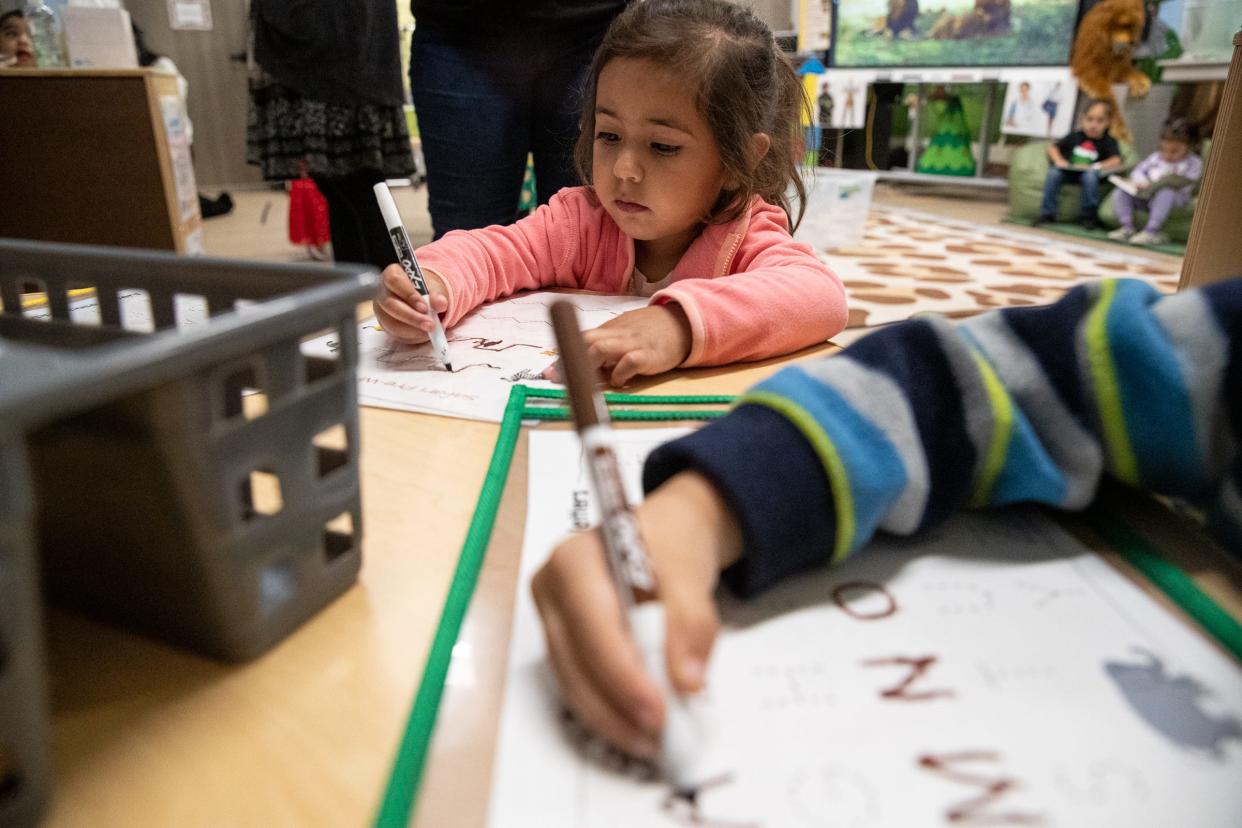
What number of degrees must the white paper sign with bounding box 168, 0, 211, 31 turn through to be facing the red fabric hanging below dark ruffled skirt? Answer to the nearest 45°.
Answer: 0° — it already faces it

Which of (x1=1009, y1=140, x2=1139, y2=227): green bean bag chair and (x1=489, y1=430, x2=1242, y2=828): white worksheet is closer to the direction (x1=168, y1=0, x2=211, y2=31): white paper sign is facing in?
the white worksheet

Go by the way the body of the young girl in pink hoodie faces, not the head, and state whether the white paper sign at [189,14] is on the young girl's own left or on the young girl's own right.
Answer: on the young girl's own right

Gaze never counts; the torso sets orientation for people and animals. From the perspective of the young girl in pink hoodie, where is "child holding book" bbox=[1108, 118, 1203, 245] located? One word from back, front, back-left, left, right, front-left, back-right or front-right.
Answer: back

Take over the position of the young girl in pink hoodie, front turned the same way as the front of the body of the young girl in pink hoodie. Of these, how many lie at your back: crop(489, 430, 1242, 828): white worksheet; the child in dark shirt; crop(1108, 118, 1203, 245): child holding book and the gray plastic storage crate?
2

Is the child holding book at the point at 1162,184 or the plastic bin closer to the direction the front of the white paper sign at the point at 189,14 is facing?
the plastic bin

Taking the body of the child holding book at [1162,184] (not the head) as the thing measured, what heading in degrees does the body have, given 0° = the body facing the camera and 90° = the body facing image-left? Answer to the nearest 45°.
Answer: approximately 45°

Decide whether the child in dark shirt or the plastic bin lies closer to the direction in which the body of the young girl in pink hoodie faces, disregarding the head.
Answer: the plastic bin

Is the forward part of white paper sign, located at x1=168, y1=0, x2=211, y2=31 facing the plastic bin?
yes

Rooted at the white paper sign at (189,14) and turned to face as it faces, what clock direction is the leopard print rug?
The leopard print rug is roughly at 11 o'clock from the white paper sign.
